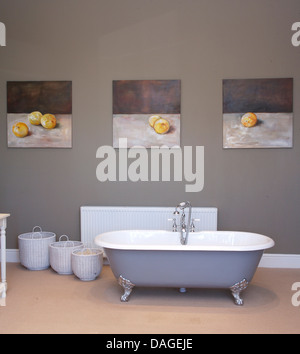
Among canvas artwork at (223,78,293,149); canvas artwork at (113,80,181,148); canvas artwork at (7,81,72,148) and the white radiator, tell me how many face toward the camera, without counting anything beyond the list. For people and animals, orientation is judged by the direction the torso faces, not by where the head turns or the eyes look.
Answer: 4

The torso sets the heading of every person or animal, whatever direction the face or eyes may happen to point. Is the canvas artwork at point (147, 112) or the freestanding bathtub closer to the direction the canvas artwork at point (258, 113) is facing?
the freestanding bathtub

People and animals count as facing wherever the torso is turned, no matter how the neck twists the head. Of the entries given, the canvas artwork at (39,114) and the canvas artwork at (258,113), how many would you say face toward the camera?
2

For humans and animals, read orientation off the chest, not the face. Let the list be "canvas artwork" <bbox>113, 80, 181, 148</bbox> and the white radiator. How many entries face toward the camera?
2

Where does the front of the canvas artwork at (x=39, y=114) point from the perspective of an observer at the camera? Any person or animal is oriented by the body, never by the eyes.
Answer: facing the viewer

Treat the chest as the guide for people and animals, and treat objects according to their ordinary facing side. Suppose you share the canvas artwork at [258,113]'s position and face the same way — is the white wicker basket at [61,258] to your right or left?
on your right

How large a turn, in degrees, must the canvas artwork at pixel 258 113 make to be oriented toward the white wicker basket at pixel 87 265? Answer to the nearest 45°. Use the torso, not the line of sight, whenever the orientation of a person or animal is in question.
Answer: approximately 45° to its right

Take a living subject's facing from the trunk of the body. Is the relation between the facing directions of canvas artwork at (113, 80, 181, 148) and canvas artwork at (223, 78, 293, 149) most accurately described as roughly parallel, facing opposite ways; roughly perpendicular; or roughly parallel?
roughly parallel

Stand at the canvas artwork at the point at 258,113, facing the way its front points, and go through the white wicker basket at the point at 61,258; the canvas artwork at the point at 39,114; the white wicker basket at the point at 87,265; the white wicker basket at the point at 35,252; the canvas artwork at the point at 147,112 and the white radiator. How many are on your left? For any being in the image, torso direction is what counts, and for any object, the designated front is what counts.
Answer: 0

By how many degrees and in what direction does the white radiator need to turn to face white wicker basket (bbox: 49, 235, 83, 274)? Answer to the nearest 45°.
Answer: approximately 45° to its right

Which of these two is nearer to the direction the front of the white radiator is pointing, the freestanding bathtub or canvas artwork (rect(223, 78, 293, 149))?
the freestanding bathtub

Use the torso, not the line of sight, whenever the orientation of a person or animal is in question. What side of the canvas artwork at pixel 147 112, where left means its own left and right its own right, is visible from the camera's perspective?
front

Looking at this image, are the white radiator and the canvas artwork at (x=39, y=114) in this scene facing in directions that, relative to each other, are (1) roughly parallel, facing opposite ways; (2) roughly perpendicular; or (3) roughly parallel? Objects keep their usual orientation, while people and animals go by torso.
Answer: roughly parallel

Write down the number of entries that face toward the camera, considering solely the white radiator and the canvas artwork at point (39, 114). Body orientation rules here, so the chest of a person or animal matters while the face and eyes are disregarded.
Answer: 2

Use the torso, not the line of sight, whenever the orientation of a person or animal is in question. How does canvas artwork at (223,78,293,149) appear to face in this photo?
toward the camera

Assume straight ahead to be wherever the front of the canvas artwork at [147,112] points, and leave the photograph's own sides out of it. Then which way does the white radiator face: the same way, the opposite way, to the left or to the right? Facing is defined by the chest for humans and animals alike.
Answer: the same way

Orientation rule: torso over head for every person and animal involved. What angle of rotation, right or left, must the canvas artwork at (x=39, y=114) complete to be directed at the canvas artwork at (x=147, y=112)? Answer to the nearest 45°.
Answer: approximately 90° to its left

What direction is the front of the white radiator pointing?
toward the camera
